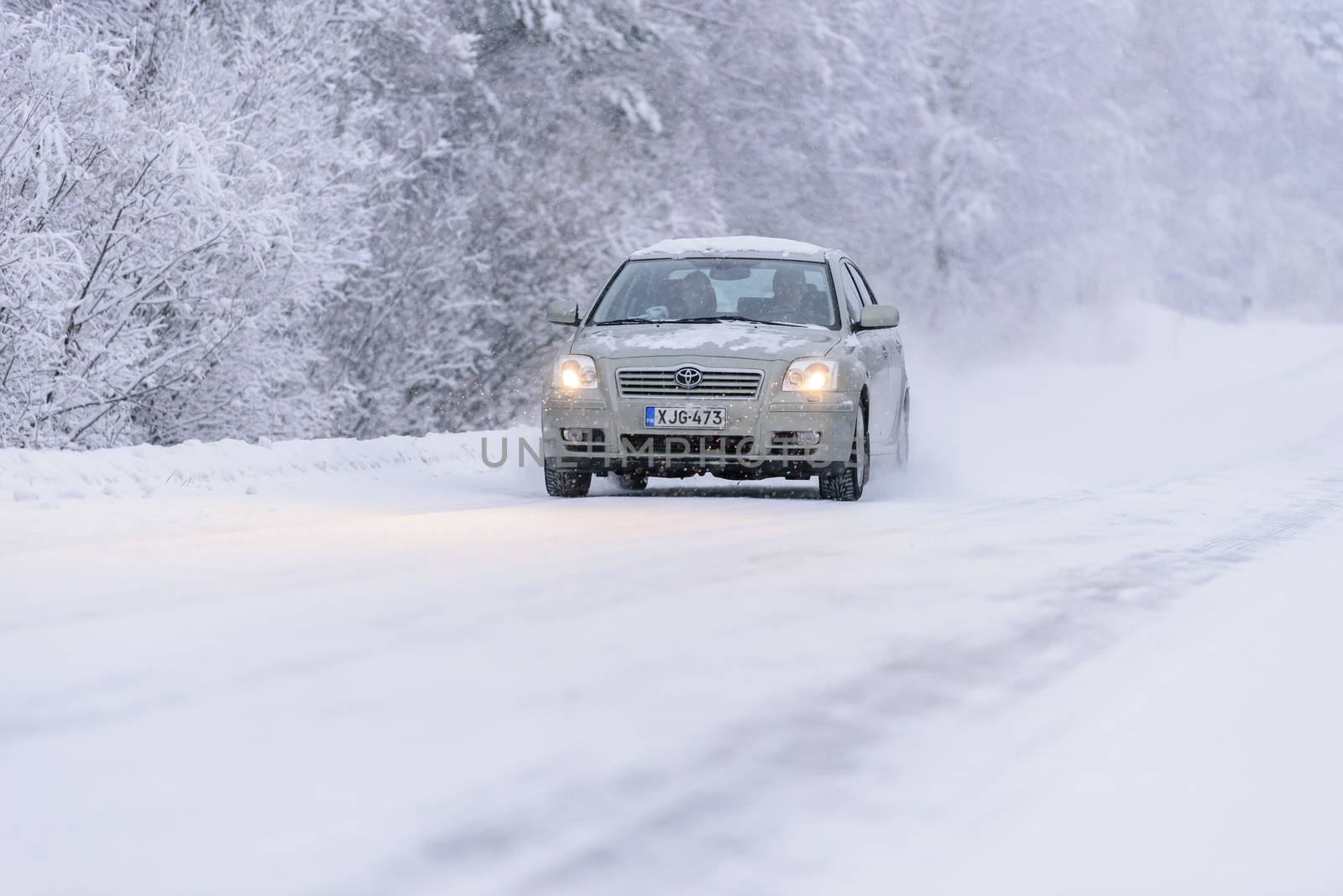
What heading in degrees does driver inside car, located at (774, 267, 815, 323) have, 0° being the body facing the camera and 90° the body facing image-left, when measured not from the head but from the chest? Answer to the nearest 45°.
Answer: approximately 0°

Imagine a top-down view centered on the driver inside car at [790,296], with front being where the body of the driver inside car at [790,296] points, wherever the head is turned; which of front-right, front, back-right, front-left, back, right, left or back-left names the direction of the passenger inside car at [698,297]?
right
